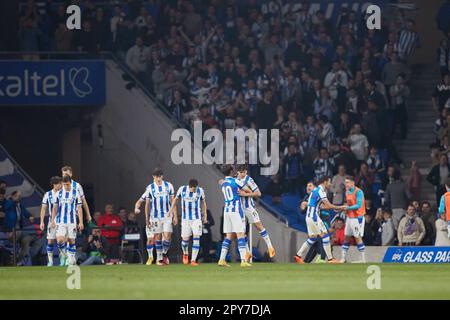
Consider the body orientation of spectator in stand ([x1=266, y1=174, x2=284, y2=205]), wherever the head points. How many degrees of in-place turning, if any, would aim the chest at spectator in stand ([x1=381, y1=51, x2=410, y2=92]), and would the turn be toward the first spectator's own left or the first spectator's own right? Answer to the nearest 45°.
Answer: approximately 135° to the first spectator's own left

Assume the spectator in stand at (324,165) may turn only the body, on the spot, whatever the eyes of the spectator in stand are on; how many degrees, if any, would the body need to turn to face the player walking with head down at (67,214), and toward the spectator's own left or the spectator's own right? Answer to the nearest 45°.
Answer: approximately 45° to the spectator's own right

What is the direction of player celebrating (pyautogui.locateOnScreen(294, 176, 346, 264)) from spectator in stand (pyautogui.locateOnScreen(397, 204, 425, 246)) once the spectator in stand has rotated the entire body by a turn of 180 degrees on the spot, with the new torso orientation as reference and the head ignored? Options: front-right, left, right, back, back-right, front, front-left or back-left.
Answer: back-left

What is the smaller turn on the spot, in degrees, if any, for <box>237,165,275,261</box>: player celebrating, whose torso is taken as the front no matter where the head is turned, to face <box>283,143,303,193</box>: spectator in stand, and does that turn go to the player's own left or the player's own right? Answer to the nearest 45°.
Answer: approximately 135° to the player's own right

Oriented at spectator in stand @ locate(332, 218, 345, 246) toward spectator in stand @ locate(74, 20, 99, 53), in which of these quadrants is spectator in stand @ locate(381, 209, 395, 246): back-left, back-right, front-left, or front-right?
back-right

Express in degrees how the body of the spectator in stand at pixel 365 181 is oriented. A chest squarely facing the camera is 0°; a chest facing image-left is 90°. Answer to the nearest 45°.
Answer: approximately 0°

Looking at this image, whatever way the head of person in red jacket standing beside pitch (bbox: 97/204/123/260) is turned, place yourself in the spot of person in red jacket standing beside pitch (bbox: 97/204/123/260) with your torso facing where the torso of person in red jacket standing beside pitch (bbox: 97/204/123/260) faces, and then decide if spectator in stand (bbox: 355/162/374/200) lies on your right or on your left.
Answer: on your left

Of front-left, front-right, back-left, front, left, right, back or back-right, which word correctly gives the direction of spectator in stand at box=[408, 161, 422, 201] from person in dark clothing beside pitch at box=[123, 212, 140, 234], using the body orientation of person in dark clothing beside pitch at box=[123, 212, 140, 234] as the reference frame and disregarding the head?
left

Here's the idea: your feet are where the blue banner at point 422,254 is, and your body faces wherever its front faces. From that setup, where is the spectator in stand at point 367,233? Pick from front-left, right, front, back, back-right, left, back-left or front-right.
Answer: back-right
